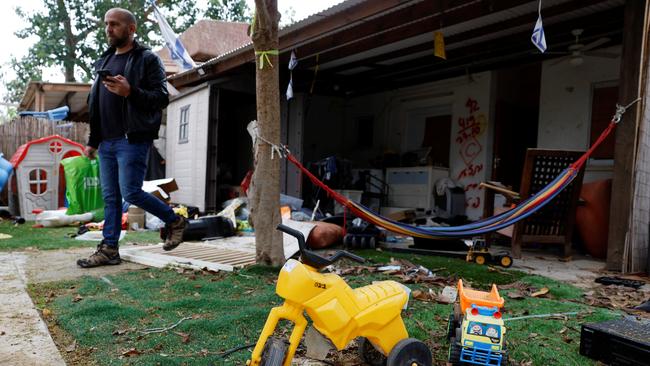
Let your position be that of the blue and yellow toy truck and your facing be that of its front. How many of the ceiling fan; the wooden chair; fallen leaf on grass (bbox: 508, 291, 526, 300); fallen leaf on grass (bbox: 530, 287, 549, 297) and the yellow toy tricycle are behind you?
4

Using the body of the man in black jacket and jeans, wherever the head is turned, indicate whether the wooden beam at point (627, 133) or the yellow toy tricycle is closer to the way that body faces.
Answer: the yellow toy tricycle

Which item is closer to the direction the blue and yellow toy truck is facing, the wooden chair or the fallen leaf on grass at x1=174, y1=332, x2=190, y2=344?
the fallen leaf on grass
